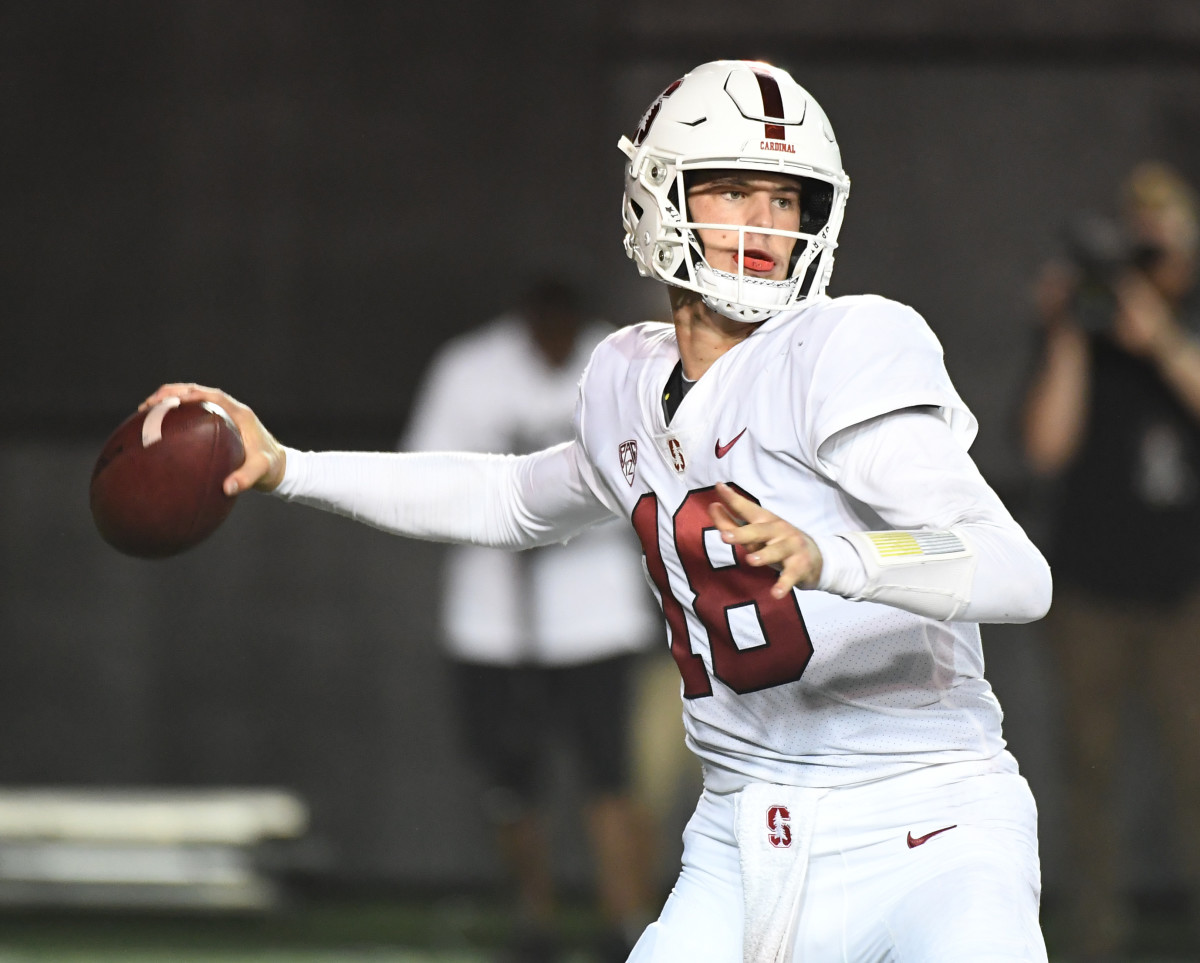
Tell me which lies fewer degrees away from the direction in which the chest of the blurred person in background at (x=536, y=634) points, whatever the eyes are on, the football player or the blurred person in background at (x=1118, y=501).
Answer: the football player

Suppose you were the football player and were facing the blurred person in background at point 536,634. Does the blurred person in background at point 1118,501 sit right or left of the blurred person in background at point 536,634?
right

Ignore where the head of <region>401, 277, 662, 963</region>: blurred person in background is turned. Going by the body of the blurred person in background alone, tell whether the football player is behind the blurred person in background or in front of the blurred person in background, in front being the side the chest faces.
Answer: in front

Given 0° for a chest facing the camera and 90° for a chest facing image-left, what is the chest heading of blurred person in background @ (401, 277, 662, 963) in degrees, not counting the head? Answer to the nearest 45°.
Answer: approximately 0°

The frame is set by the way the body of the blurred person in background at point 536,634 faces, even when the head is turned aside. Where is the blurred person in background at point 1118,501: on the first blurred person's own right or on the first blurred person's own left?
on the first blurred person's own left
